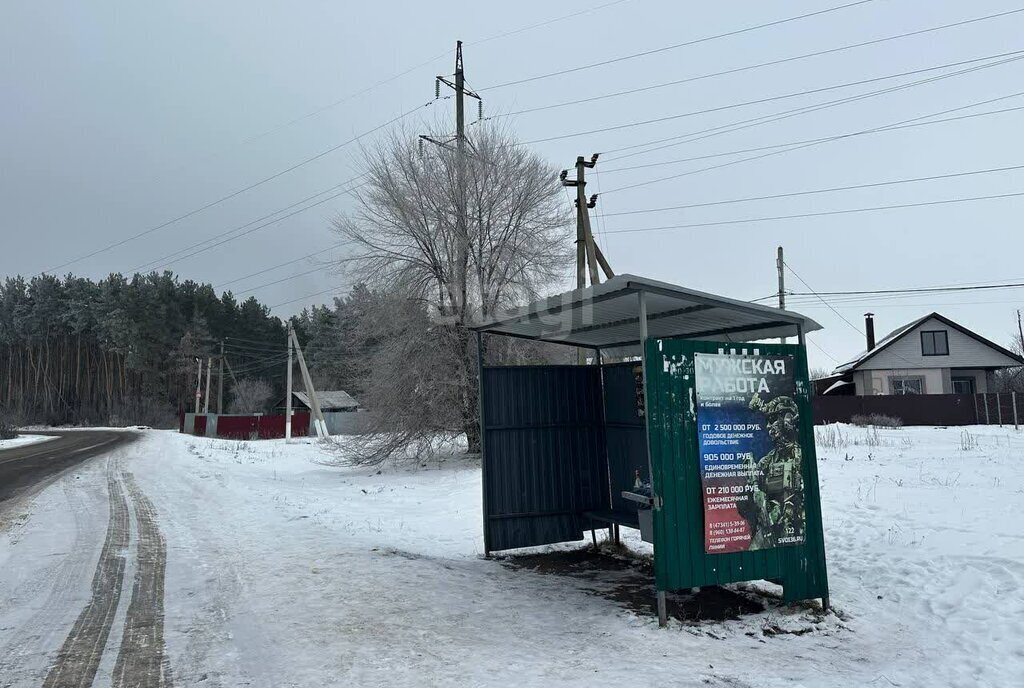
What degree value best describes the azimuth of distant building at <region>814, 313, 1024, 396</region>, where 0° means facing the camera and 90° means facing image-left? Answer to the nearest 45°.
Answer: approximately 0°

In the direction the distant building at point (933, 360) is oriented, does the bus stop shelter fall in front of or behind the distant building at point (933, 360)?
in front

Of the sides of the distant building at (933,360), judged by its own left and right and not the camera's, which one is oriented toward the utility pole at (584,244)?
front

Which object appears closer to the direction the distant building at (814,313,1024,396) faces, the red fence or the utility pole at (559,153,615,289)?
the utility pole

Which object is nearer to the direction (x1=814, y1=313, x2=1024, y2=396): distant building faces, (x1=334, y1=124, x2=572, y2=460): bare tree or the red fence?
the bare tree
